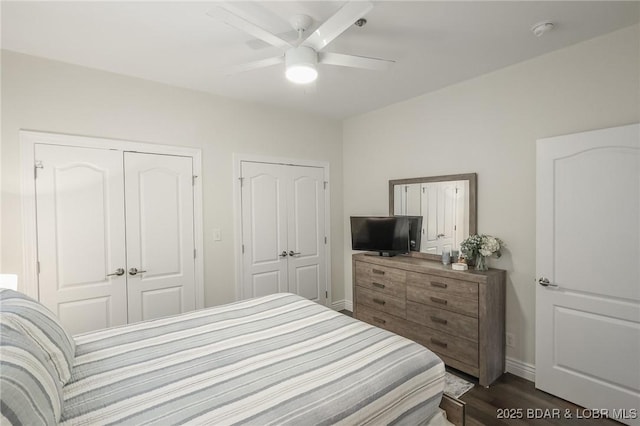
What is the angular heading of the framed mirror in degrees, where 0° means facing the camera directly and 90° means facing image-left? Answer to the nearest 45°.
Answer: approximately 45°

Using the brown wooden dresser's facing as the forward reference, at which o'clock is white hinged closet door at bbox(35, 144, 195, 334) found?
The white hinged closet door is roughly at 1 o'clock from the brown wooden dresser.

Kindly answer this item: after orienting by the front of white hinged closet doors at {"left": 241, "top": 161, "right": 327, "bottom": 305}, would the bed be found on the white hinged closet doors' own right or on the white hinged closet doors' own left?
on the white hinged closet doors' own right

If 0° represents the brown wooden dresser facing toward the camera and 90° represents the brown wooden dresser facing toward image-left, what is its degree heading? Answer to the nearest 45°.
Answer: approximately 45°

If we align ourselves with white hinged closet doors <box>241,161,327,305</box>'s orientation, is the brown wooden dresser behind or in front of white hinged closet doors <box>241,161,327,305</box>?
in front

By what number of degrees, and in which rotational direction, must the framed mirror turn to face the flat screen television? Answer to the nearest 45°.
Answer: approximately 45° to its right

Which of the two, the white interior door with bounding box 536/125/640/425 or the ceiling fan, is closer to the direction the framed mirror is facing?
the ceiling fan

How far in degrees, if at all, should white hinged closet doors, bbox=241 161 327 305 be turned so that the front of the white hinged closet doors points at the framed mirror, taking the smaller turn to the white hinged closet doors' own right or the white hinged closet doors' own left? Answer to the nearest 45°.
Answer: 0° — it already faces it

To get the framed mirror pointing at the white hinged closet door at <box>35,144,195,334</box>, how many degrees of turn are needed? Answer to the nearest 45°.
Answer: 0° — it already faces it
